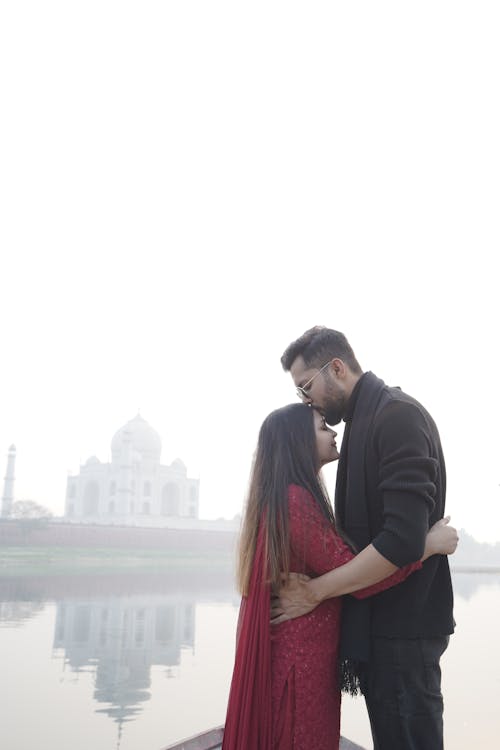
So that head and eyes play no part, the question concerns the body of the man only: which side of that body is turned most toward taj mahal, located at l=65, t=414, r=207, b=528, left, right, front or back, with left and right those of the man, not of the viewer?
right

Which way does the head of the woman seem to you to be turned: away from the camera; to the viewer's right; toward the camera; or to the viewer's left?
to the viewer's right

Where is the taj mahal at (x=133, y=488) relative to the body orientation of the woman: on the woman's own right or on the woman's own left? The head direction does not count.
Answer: on the woman's own left

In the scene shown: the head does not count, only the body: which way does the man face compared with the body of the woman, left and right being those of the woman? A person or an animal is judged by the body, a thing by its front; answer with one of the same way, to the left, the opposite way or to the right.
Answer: the opposite way

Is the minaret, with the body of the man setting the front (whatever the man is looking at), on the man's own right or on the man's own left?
on the man's own right

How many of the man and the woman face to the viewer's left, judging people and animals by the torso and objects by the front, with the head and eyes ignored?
1

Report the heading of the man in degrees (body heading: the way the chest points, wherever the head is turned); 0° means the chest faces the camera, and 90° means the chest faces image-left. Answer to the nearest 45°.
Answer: approximately 90°

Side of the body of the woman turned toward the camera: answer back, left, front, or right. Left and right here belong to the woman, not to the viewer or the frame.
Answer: right
